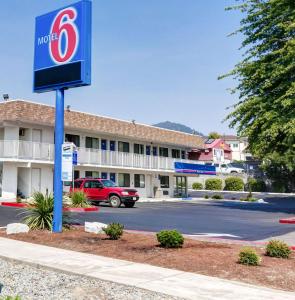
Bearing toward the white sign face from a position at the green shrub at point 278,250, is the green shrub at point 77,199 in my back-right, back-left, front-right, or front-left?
front-right

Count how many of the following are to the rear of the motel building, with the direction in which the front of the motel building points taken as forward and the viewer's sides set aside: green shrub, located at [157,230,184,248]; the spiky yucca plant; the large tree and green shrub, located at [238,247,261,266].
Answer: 0

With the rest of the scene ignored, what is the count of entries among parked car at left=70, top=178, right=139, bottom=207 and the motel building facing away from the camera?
0

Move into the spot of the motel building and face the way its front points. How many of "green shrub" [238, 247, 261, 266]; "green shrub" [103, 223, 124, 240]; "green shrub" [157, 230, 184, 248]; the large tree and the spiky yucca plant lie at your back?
0

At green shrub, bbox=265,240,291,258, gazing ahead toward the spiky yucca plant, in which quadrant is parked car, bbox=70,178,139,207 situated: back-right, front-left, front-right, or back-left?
front-right

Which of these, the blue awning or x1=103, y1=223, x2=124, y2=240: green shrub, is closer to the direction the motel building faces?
the green shrub

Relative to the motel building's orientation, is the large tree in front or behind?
in front

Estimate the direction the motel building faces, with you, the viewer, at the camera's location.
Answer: facing the viewer and to the right of the viewer

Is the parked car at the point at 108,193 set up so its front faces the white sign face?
no

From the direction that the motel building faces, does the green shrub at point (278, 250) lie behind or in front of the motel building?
in front

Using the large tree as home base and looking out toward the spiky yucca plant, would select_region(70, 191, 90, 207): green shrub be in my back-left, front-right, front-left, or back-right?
front-right

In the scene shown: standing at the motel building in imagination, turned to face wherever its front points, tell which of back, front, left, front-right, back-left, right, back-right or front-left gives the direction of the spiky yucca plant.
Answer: front-right

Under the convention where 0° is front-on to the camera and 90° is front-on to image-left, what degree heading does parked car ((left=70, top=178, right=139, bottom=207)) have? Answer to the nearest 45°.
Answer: approximately 315°
